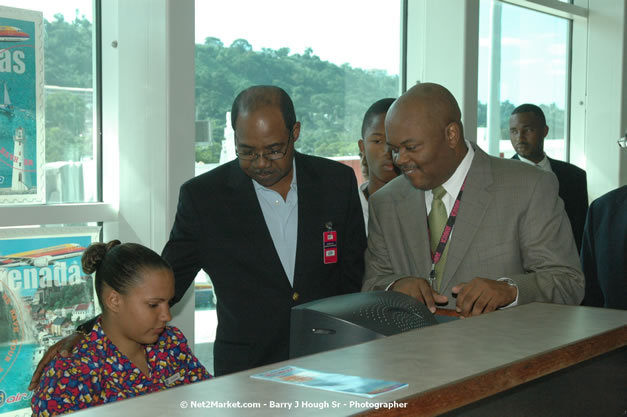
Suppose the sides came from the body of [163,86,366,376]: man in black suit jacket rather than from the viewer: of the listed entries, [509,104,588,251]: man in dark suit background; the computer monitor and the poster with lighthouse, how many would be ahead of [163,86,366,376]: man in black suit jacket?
1

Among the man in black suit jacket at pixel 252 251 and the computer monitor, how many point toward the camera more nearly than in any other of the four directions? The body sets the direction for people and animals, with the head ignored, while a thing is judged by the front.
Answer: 1

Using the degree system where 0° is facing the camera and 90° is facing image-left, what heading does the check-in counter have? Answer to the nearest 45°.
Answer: approximately 315°

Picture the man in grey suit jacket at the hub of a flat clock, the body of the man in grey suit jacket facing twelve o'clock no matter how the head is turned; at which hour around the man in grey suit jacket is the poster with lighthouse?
The poster with lighthouse is roughly at 2 o'clock from the man in grey suit jacket.

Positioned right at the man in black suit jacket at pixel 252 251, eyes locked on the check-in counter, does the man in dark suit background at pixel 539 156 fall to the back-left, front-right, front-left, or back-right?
back-left

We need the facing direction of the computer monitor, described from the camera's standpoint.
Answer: facing away from the viewer and to the left of the viewer

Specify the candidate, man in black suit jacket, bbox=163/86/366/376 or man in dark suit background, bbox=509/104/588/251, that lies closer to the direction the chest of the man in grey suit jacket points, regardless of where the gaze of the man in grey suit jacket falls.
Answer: the man in black suit jacket

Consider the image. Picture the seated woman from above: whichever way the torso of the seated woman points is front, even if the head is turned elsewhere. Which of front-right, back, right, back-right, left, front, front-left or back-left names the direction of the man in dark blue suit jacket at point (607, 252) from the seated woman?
front-left

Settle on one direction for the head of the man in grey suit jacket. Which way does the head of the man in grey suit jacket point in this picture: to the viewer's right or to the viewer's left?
to the viewer's left
